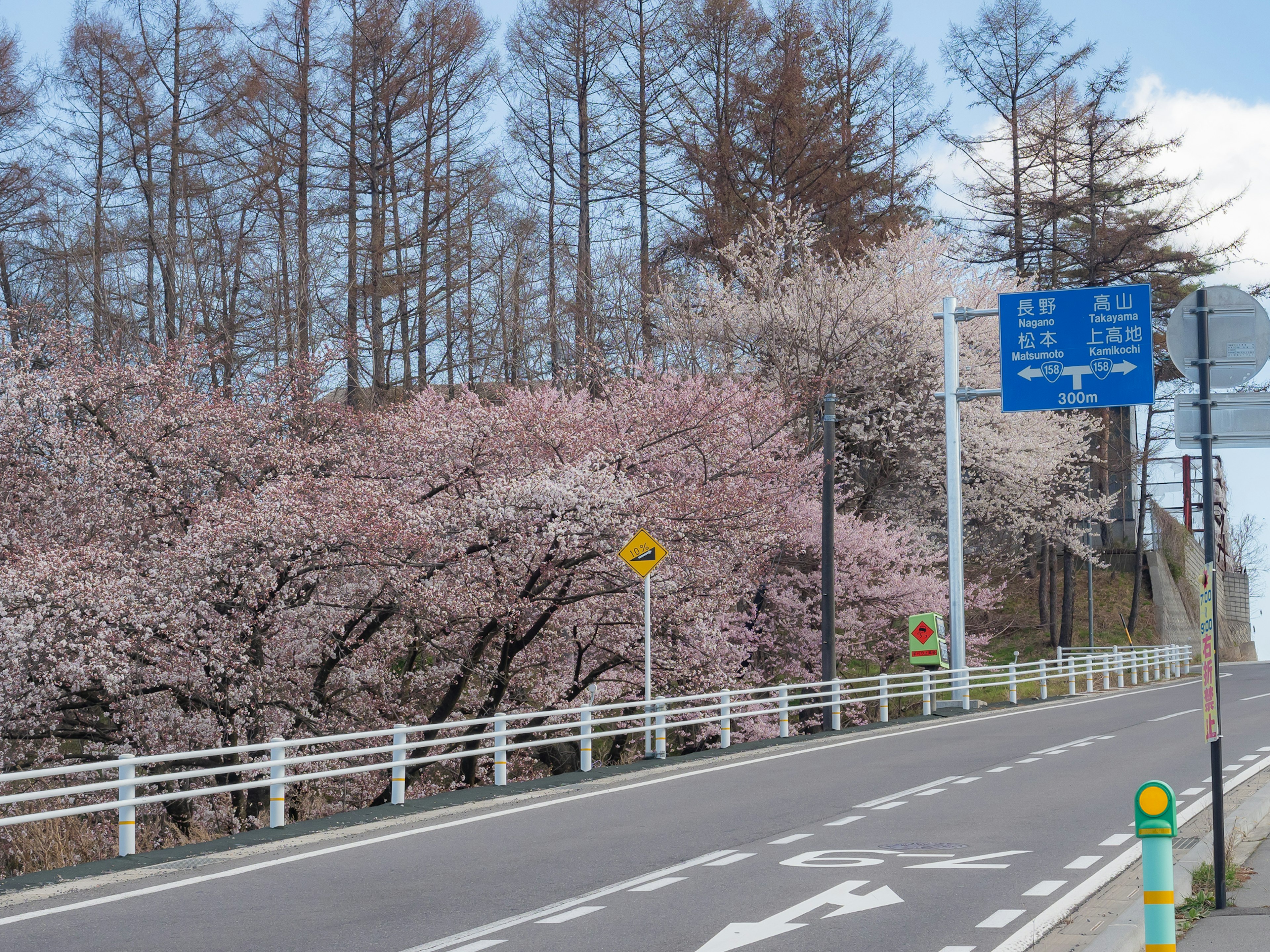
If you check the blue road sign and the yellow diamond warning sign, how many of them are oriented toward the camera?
2

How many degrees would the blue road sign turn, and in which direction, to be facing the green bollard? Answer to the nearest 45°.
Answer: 0° — it already faces it

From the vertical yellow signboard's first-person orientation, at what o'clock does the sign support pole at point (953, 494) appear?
The sign support pole is roughly at 4 o'clock from the vertical yellow signboard.

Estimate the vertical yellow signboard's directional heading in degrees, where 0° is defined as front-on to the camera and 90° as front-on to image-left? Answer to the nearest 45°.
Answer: approximately 45°

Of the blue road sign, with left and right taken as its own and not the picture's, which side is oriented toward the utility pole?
right

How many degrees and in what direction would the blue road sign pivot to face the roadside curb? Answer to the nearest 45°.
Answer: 0° — it already faces it

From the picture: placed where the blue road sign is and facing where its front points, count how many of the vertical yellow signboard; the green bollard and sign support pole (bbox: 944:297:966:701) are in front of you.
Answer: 2

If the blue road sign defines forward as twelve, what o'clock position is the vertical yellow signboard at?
The vertical yellow signboard is roughly at 12 o'clock from the blue road sign.

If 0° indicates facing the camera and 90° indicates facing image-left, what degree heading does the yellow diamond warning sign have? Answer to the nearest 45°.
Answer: approximately 0°

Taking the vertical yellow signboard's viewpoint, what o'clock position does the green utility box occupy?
The green utility box is roughly at 4 o'clock from the vertical yellow signboard.
